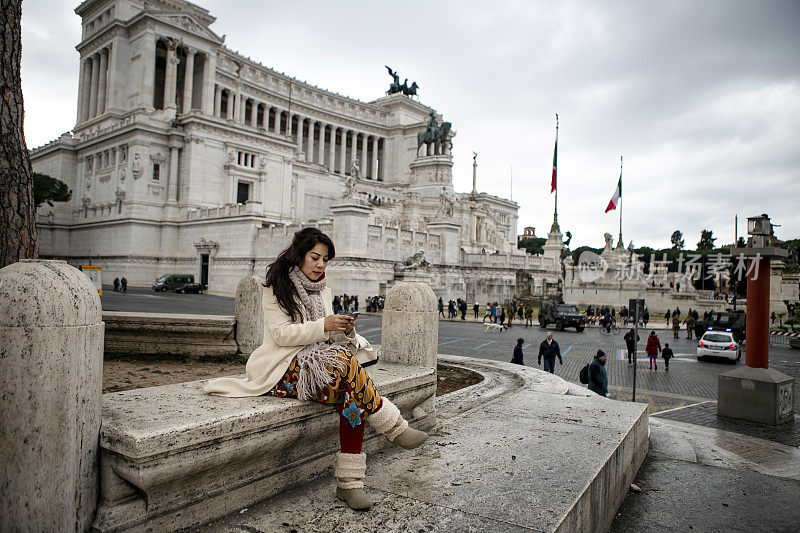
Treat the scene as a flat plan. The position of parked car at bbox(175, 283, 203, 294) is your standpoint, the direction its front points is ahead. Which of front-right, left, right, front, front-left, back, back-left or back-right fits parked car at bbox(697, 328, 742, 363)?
left

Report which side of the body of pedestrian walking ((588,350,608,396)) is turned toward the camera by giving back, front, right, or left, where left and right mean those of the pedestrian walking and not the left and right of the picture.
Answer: right

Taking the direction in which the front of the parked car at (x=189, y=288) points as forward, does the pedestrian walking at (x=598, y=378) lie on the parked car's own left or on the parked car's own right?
on the parked car's own left

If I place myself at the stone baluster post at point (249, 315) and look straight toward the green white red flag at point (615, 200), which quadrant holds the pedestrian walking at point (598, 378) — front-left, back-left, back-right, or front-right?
front-right

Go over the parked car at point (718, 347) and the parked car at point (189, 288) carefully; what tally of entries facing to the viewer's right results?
0

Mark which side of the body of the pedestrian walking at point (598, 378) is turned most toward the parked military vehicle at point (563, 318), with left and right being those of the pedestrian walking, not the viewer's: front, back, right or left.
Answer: left

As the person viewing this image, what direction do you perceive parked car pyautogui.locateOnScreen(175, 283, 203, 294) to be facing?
facing the viewer and to the left of the viewer
